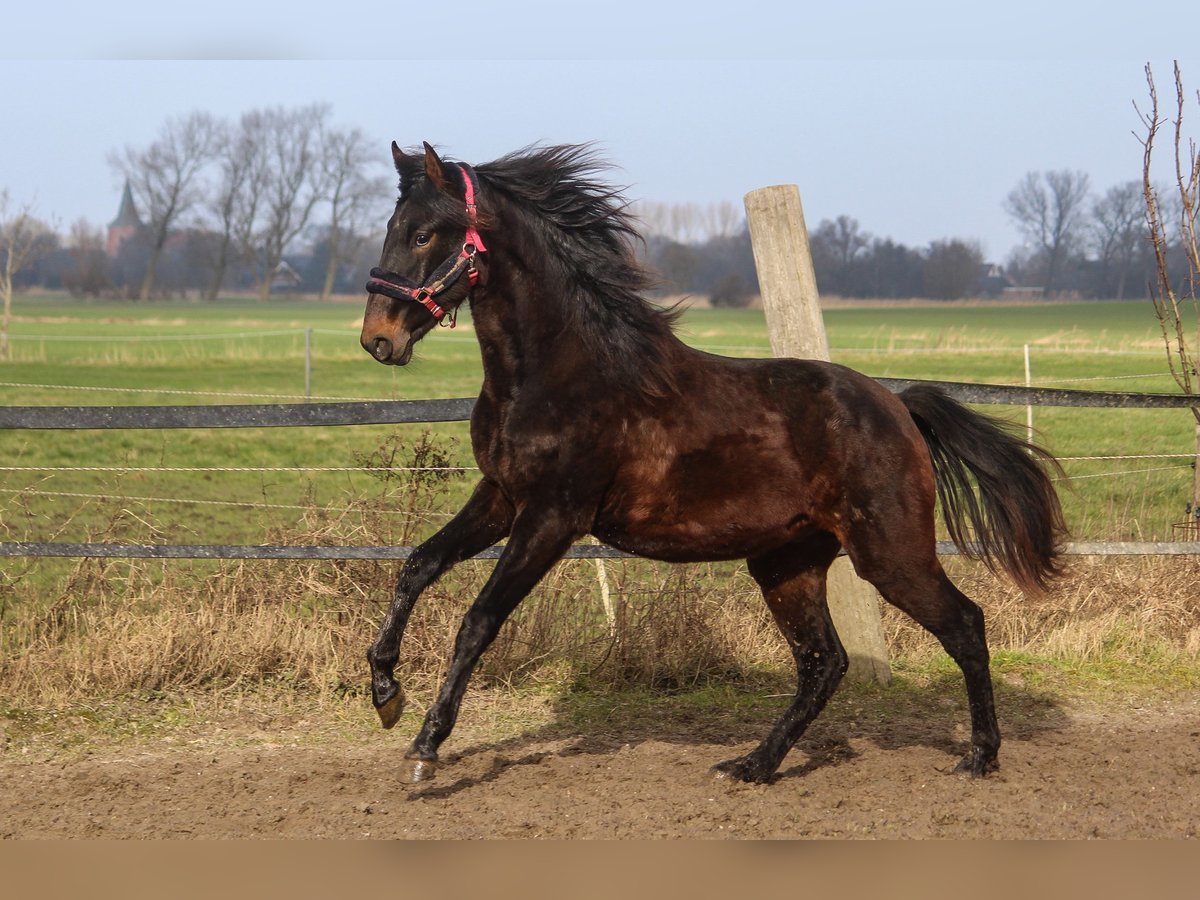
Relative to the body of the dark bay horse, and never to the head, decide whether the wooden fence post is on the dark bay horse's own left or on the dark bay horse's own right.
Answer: on the dark bay horse's own right

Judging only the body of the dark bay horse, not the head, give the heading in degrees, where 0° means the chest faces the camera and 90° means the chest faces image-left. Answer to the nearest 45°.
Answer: approximately 90°
